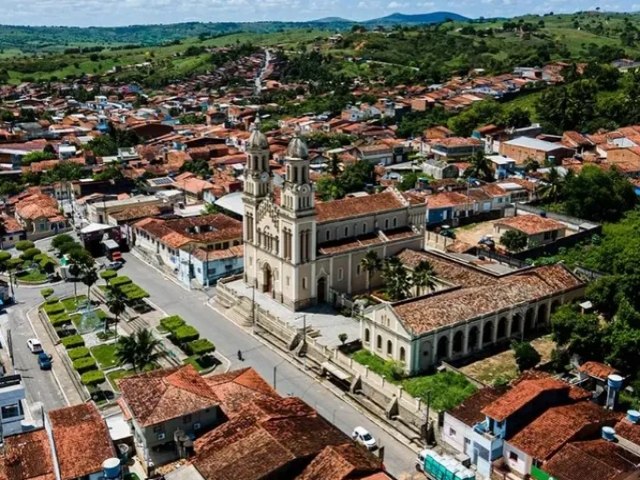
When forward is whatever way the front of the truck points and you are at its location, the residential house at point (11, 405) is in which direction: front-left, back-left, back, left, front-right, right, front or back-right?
front-left

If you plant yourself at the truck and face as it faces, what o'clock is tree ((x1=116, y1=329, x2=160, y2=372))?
The tree is roughly at 11 o'clock from the truck.

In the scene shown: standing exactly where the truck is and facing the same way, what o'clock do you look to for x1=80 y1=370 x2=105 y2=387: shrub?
The shrub is roughly at 11 o'clock from the truck.

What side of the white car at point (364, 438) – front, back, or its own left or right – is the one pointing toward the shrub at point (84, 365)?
back

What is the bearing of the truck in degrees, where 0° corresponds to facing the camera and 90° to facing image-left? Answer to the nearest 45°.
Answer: approximately 135°

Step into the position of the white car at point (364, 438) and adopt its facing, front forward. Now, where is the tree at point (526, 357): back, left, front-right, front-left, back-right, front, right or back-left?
left

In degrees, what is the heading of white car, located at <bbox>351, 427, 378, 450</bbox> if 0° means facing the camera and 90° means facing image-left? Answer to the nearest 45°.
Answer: approximately 315°

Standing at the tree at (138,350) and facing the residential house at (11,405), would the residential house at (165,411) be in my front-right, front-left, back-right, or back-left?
front-left
